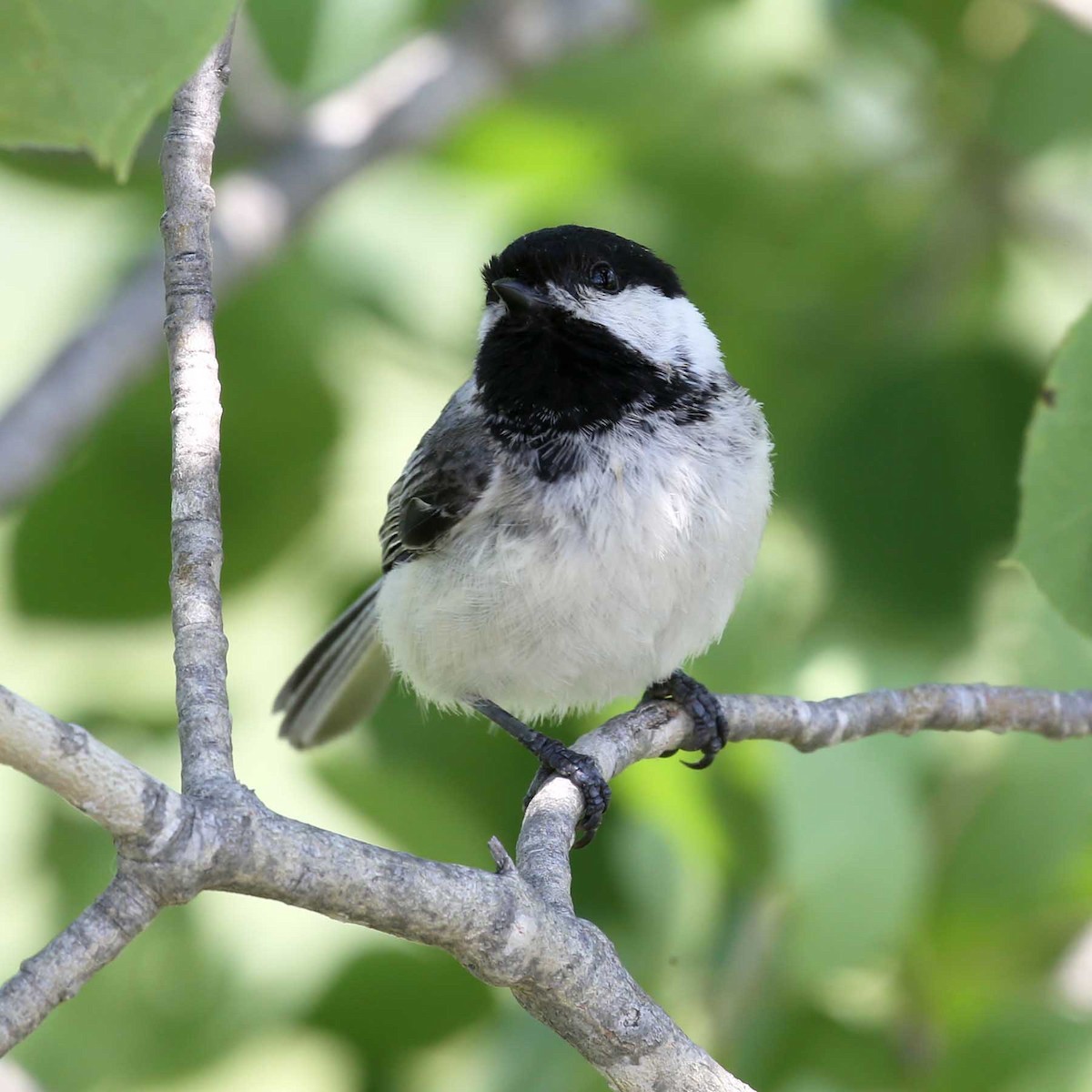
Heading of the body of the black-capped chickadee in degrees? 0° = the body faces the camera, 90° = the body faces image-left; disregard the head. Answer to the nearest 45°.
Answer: approximately 315°

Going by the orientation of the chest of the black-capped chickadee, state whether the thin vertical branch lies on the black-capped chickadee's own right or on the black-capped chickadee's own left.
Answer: on the black-capped chickadee's own right

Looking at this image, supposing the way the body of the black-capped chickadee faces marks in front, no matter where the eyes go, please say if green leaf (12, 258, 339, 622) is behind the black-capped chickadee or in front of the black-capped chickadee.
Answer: behind

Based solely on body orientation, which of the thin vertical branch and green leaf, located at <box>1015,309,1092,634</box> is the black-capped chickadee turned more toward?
the green leaf
